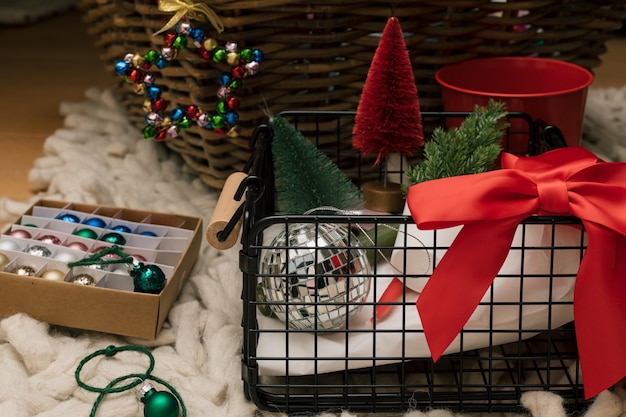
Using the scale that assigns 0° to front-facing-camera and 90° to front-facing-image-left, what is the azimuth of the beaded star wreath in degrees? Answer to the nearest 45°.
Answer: approximately 0°
